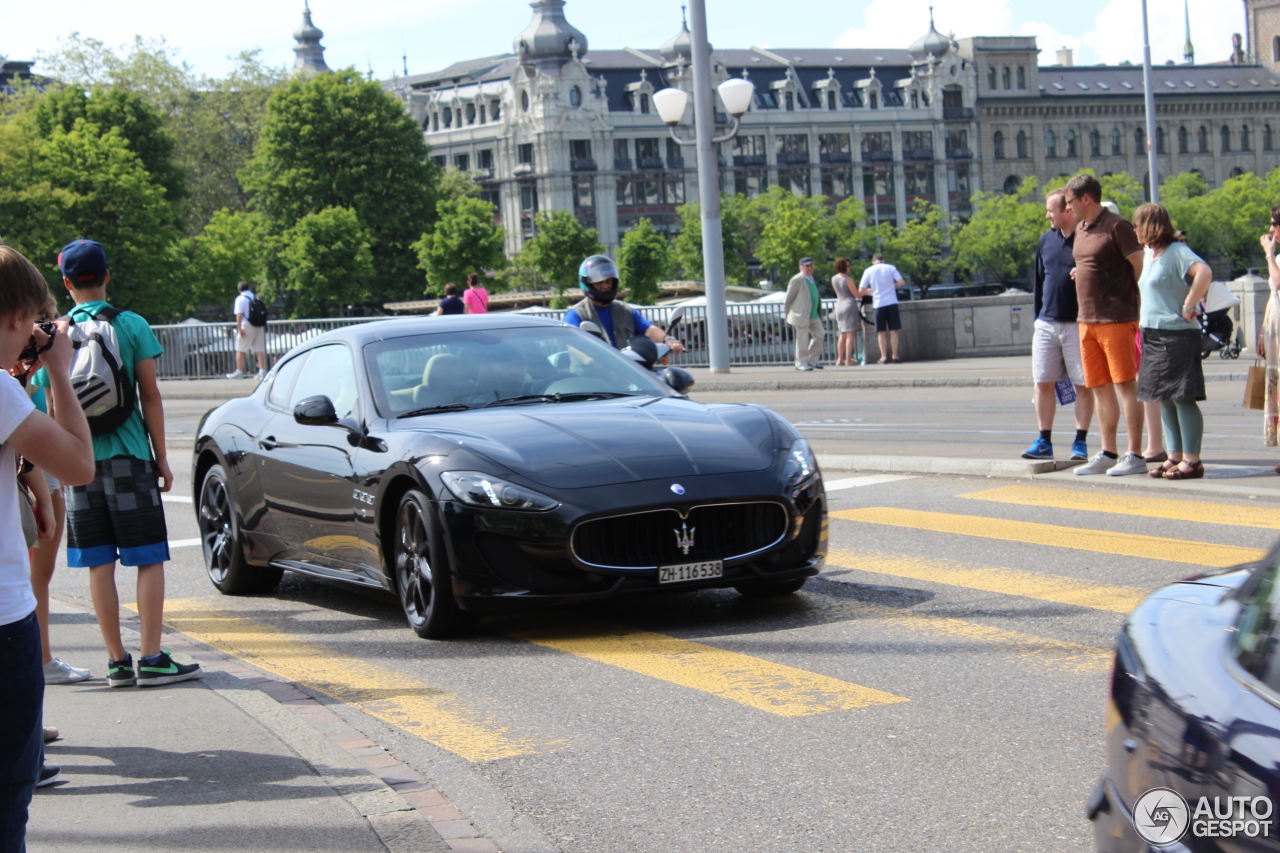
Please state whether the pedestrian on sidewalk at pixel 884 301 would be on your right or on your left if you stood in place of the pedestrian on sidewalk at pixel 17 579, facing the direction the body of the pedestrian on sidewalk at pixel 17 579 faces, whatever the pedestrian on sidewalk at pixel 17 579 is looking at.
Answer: on your left

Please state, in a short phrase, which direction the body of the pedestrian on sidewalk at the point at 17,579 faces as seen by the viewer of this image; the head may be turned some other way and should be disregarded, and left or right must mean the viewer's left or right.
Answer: facing to the right of the viewer

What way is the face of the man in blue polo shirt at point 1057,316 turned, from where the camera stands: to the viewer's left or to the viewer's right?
to the viewer's left

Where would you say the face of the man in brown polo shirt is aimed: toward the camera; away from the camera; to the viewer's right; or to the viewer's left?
to the viewer's left

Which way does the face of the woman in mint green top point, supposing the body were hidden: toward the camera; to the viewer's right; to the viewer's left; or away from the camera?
to the viewer's left

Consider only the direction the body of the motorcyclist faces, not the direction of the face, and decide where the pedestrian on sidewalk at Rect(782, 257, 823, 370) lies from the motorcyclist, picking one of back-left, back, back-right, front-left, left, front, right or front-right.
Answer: back-left

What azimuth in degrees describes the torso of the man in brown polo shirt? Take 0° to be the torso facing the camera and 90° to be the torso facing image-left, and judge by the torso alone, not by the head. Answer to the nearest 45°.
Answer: approximately 45°

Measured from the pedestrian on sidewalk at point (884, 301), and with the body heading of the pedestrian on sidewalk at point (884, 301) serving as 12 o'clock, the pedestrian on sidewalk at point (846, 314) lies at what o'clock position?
the pedestrian on sidewalk at point (846, 314) is roughly at 9 o'clock from the pedestrian on sidewalk at point (884, 301).

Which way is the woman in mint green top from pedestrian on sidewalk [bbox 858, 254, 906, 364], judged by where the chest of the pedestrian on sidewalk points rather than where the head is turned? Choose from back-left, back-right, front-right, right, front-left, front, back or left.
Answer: back

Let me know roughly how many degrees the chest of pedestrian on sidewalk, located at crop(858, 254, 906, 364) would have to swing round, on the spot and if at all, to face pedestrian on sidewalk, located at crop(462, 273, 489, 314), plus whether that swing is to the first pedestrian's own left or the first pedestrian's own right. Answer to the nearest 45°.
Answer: approximately 90° to the first pedestrian's own left

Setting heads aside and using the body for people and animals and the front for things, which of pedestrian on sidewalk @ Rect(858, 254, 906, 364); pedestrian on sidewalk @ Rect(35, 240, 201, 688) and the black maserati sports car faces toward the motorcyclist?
pedestrian on sidewalk @ Rect(35, 240, 201, 688)

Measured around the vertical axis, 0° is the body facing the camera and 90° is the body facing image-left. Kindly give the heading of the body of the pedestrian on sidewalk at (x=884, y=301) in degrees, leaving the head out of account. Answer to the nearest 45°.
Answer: approximately 180°

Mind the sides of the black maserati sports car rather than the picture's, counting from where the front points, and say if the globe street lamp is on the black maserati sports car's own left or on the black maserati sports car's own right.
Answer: on the black maserati sports car's own left

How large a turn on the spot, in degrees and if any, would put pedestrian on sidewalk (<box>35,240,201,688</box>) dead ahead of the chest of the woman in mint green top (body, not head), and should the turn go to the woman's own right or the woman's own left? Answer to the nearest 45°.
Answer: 0° — they already face them

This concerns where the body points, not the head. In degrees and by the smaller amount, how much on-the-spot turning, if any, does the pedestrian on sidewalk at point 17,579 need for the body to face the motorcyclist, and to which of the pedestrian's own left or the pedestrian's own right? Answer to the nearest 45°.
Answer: approximately 45° to the pedestrian's own left

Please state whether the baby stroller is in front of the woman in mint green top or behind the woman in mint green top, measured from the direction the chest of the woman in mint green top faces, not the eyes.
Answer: behind
